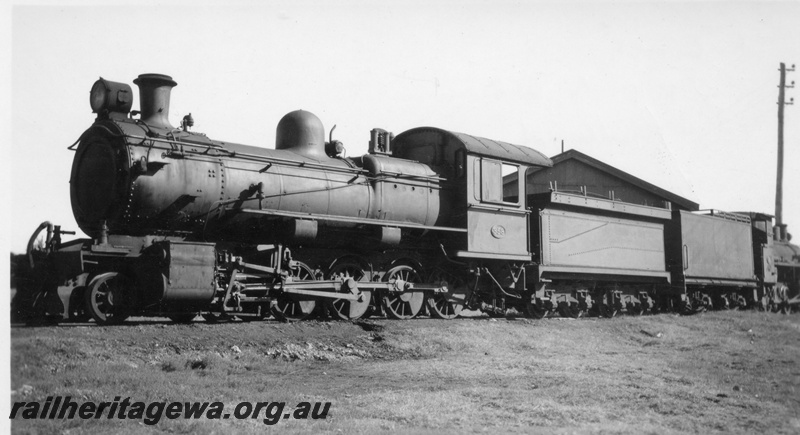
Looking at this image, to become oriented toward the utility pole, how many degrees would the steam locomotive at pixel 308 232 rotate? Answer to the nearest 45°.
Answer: approximately 180°

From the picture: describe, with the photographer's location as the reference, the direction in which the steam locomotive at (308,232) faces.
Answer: facing the viewer and to the left of the viewer
